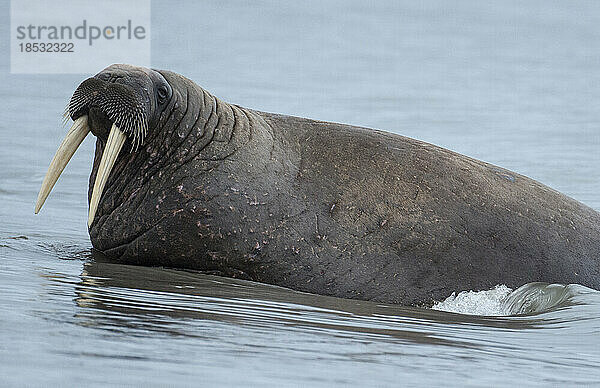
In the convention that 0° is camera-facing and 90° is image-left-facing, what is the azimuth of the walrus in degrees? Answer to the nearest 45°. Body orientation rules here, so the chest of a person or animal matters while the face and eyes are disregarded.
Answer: approximately 90°

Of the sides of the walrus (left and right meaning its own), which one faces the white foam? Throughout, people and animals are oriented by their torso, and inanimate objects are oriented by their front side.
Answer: back
